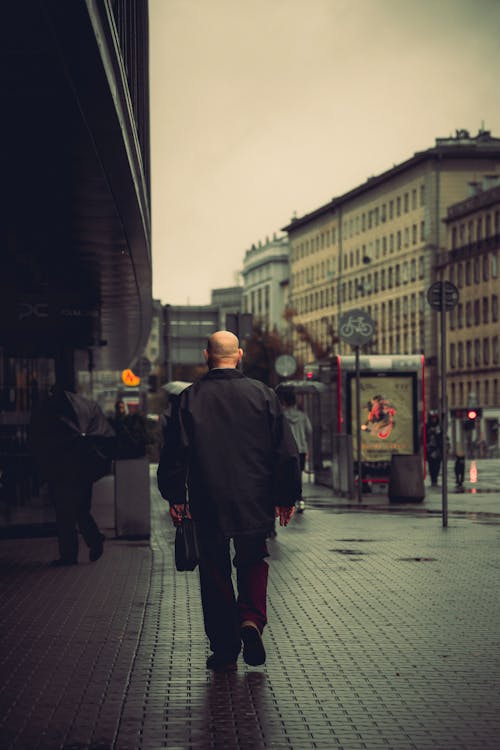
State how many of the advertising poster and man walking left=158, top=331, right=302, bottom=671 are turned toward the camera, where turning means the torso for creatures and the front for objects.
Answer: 1

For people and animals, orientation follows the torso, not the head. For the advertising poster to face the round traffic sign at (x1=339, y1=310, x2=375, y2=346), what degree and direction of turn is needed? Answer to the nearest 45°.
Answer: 0° — it already faces it

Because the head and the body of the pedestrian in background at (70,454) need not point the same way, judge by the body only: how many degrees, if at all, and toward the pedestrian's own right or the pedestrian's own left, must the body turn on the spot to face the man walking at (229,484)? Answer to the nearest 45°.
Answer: approximately 90° to the pedestrian's own left

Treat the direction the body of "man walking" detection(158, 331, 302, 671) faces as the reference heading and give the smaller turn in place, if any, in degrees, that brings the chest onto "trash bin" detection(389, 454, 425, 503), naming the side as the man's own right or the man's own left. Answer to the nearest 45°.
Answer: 0° — they already face it

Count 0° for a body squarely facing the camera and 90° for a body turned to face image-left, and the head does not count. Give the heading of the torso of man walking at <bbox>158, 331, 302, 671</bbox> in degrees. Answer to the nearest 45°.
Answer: approximately 180°

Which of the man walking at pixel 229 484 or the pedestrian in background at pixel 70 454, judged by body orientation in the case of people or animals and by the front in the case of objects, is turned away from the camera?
the man walking
